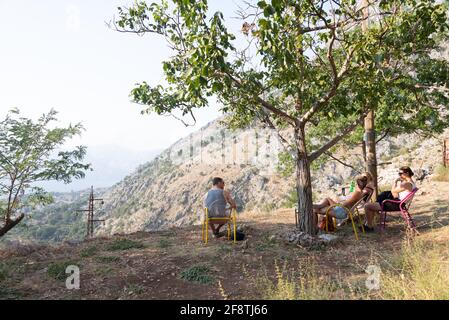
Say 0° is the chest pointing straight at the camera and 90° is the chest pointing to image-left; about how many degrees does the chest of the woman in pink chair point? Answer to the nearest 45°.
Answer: approximately 90°

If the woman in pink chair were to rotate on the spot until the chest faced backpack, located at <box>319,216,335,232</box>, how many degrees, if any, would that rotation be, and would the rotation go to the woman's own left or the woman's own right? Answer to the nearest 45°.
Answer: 0° — they already face it

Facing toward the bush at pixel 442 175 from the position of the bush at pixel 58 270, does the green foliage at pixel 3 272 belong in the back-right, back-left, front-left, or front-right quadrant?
back-left

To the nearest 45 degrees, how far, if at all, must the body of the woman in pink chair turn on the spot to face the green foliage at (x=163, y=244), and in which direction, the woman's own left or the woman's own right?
0° — they already face it

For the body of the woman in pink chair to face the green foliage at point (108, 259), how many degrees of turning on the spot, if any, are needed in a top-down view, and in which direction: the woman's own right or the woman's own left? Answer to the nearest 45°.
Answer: approximately 45° to the woman's own left

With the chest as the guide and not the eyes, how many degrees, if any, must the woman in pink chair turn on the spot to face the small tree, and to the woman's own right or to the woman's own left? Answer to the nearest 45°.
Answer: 0° — they already face it

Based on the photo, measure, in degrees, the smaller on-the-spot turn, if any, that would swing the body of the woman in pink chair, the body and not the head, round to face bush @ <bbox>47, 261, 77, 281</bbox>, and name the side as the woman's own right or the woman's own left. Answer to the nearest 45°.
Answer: approximately 45° to the woman's own left

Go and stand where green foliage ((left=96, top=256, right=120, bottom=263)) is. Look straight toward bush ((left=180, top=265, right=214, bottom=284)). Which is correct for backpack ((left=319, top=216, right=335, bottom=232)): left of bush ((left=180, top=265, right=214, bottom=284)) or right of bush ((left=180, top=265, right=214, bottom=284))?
left
